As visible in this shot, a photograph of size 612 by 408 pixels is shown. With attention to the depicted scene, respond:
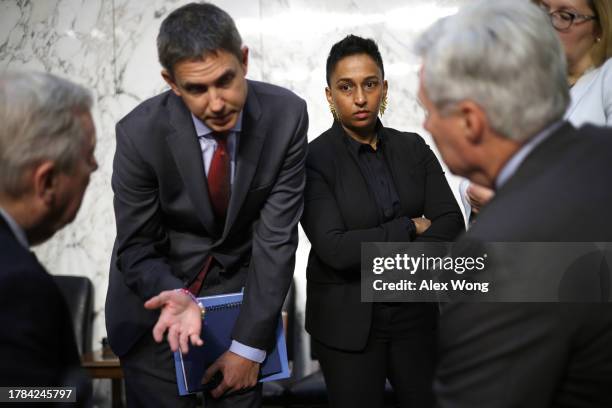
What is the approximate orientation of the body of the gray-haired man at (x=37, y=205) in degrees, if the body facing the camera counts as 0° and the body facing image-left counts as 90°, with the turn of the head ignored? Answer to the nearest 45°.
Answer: approximately 225°

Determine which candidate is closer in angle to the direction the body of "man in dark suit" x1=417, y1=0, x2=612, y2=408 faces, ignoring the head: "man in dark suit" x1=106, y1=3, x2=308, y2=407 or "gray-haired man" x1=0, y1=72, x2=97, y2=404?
the man in dark suit

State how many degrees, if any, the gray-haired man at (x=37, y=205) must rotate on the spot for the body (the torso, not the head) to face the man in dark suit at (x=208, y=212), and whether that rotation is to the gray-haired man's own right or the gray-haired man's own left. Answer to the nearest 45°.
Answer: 0° — they already face them

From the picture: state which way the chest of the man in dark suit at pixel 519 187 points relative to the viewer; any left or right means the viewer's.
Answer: facing away from the viewer and to the left of the viewer

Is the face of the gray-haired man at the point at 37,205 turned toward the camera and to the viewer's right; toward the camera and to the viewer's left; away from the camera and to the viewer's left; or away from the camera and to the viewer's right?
away from the camera and to the viewer's right

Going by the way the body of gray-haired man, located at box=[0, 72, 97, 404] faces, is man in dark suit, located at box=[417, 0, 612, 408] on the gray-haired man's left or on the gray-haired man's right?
on the gray-haired man's right

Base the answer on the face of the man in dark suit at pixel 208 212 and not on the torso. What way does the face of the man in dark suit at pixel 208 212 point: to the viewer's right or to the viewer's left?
to the viewer's left

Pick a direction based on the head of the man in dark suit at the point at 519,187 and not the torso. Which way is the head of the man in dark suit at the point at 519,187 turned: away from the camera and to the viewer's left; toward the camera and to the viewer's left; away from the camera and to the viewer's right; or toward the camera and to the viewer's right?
away from the camera and to the viewer's left

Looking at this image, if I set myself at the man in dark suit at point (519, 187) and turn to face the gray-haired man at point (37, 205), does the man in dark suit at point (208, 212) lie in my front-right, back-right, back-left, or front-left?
front-right

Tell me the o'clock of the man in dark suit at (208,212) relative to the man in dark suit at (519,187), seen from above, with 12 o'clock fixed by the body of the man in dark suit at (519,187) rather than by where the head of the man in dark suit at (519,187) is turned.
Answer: the man in dark suit at (208,212) is roughly at 12 o'clock from the man in dark suit at (519,187).

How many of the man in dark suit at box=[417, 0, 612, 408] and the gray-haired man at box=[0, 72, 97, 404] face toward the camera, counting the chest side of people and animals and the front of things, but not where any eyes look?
0

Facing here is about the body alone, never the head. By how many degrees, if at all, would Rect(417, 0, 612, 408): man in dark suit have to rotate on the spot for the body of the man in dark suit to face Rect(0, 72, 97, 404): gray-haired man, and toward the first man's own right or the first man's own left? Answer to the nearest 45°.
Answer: approximately 45° to the first man's own left
